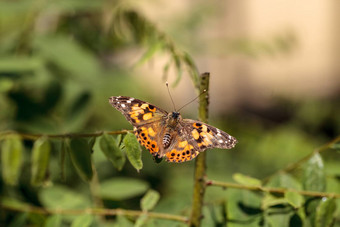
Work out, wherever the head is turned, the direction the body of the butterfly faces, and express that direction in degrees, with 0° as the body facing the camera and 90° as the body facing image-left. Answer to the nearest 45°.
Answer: approximately 180°
